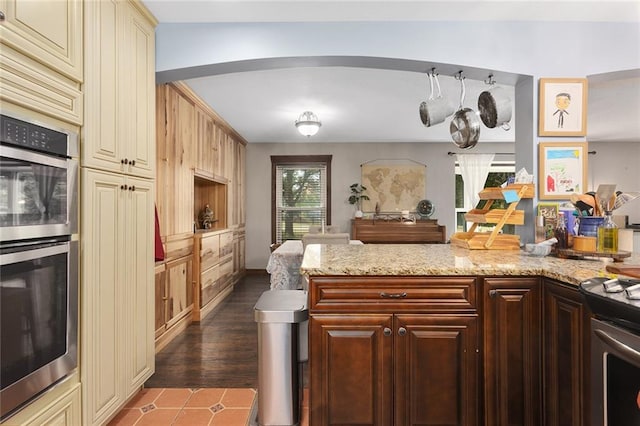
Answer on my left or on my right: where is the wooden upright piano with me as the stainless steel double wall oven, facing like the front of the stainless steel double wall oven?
on my left

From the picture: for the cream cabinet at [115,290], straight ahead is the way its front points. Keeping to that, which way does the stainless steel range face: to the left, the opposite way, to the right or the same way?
the opposite way

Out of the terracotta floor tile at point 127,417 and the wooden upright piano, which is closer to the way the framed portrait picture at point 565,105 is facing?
the terracotta floor tile

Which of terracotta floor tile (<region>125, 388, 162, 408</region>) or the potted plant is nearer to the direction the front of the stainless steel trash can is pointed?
the terracotta floor tile

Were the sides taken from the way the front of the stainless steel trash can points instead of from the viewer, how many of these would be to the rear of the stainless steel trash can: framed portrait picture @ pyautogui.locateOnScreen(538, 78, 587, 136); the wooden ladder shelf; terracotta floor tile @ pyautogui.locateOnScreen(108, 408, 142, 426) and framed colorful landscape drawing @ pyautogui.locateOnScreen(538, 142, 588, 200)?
3

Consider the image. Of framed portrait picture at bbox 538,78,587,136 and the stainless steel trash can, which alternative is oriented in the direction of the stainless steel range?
the framed portrait picture
